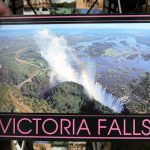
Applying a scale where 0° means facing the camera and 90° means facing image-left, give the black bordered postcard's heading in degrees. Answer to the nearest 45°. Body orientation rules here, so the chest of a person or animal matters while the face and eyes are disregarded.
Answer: approximately 0°
